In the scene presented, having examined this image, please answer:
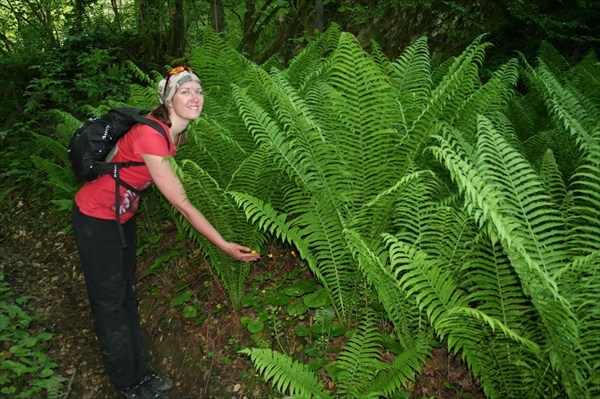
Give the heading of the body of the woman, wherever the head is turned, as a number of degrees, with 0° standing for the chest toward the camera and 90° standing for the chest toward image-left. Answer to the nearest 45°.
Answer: approximately 270°

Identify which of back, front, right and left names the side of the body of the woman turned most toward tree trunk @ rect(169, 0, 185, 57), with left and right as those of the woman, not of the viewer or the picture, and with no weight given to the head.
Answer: left

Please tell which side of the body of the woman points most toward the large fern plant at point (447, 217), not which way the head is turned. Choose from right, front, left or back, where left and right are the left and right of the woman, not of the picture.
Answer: front

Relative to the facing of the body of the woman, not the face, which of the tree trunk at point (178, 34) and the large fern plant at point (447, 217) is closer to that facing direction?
the large fern plant

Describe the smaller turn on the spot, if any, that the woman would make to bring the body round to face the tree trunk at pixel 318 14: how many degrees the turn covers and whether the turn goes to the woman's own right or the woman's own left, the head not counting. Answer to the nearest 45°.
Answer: approximately 45° to the woman's own left
